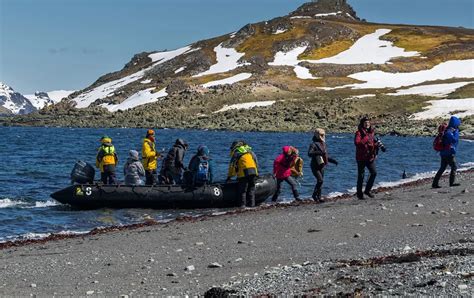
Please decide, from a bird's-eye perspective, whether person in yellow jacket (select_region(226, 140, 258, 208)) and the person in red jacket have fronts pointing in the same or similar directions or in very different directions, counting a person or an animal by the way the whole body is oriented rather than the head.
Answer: very different directions

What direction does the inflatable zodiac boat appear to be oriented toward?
to the viewer's right

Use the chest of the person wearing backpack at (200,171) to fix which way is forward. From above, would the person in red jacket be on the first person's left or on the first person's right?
on the first person's right

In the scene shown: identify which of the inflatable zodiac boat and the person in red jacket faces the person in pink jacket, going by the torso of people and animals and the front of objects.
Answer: the inflatable zodiac boat

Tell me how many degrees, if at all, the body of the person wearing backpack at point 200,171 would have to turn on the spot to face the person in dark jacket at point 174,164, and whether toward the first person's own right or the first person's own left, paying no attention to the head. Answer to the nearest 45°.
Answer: approximately 45° to the first person's own left

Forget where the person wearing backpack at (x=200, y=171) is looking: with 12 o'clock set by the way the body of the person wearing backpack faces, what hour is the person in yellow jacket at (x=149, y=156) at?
The person in yellow jacket is roughly at 10 o'clock from the person wearing backpack.

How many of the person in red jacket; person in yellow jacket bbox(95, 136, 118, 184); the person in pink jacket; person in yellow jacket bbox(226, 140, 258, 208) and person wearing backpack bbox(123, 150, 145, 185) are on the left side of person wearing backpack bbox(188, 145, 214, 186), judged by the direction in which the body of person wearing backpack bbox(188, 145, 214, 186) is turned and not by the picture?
2

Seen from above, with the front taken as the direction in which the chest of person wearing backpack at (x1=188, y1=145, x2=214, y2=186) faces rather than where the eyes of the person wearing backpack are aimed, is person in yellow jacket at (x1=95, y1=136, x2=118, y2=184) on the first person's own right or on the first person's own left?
on the first person's own left

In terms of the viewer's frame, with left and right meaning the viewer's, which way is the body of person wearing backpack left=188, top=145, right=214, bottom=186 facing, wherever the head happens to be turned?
facing away from the viewer
